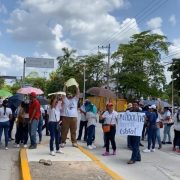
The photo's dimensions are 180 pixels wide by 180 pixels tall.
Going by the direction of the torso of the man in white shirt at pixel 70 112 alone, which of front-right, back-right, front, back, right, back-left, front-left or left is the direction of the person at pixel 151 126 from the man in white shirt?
left

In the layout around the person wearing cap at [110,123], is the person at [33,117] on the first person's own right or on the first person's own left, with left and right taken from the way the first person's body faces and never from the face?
on the first person's own right

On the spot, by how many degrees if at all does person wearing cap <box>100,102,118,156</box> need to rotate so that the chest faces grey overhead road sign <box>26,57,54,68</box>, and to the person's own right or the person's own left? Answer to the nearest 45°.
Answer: approximately 135° to the person's own right

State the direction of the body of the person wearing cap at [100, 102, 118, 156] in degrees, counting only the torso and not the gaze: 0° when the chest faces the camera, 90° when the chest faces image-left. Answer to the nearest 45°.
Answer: approximately 45°

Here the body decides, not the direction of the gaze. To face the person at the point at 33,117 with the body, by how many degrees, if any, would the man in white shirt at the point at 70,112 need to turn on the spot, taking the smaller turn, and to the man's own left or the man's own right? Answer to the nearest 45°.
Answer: approximately 90° to the man's own right

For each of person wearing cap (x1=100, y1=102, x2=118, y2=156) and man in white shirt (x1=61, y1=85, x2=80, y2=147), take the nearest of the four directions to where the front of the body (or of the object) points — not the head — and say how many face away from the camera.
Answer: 0

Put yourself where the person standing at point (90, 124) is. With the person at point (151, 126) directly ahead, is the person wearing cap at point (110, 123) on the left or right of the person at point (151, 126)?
right

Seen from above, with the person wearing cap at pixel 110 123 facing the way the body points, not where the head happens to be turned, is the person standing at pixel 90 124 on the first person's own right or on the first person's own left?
on the first person's own right

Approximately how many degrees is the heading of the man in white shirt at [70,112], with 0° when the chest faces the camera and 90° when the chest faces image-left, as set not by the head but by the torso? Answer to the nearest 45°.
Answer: approximately 0°
